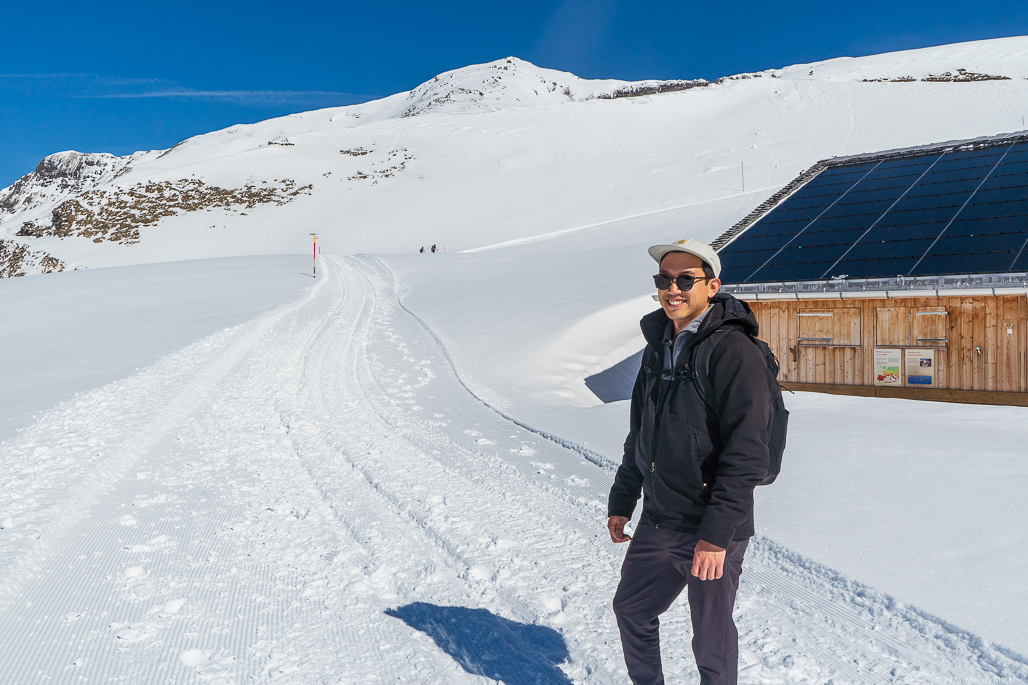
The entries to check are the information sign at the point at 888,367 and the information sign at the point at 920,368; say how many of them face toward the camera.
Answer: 2

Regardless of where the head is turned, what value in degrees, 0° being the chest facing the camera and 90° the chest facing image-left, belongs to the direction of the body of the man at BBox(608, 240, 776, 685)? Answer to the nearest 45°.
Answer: approximately 45°

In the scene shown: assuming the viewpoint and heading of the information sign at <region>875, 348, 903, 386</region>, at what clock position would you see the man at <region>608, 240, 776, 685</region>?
The man is roughly at 12 o'clock from the information sign.

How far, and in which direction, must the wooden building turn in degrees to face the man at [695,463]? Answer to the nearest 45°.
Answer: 0° — it already faces them

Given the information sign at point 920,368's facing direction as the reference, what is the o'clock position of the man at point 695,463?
The man is roughly at 12 o'clock from the information sign.
